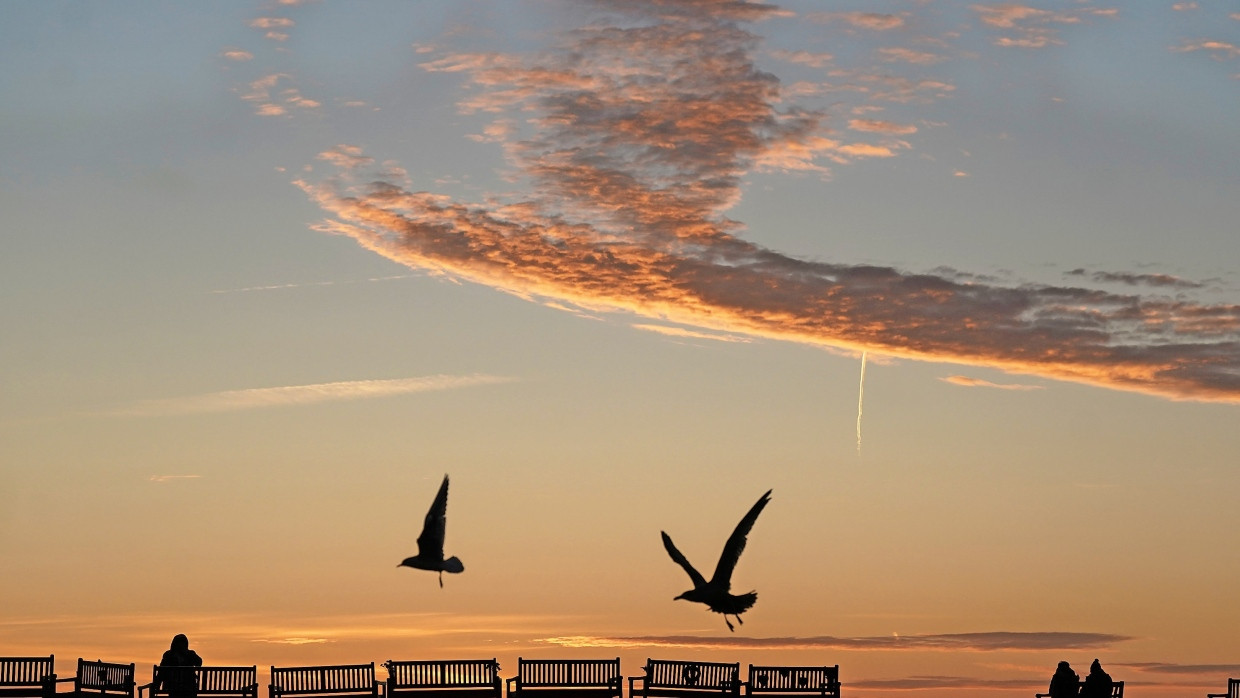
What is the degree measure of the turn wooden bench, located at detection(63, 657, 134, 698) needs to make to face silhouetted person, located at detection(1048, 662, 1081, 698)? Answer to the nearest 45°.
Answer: approximately 135° to its right

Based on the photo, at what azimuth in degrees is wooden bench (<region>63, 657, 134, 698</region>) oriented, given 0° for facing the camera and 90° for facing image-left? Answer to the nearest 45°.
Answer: approximately 135°

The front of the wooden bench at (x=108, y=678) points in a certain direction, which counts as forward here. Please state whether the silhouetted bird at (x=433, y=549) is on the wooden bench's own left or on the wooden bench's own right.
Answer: on the wooden bench's own right
